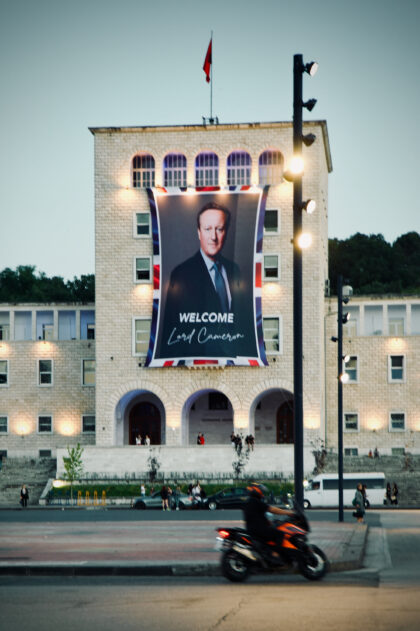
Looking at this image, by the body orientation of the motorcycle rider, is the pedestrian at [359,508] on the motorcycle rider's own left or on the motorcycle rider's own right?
on the motorcycle rider's own left

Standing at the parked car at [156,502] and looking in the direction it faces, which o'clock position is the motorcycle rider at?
The motorcycle rider is roughly at 9 o'clock from the parked car.

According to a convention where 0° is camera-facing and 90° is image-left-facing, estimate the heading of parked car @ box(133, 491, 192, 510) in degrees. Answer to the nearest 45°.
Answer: approximately 90°

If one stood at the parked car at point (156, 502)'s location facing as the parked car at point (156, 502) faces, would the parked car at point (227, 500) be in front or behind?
behind

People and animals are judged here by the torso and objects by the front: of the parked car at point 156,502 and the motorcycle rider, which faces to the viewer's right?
the motorcycle rider

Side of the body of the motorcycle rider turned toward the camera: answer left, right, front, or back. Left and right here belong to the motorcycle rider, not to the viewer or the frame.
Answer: right

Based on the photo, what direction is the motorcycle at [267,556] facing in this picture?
to the viewer's right
